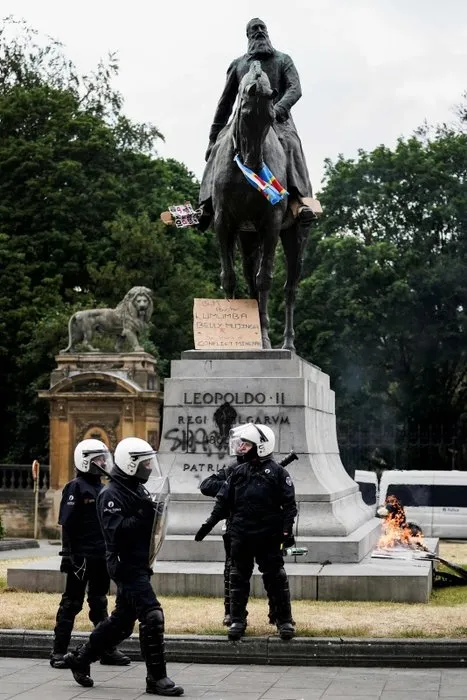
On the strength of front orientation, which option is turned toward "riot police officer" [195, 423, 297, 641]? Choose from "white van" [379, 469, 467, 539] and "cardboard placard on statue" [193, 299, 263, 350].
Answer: the cardboard placard on statue

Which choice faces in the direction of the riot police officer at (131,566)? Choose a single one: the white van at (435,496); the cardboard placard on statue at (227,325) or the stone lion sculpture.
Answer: the cardboard placard on statue

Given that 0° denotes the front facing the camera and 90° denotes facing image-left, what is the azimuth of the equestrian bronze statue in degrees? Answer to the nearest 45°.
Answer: approximately 0°

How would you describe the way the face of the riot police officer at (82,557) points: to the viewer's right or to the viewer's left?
to the viewer's right

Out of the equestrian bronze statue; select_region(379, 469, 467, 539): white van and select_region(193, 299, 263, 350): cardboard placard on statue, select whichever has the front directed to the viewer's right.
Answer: the white van

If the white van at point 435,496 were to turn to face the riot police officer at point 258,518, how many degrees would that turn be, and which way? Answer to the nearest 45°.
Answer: approximately 90° to its right

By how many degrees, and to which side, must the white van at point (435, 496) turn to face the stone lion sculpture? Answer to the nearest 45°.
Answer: approximately 180°

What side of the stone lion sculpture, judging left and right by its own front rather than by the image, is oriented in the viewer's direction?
right

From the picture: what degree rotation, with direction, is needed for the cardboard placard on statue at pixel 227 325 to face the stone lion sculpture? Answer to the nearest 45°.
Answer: approximately 180°

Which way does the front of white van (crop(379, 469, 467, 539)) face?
to the viewer's right
